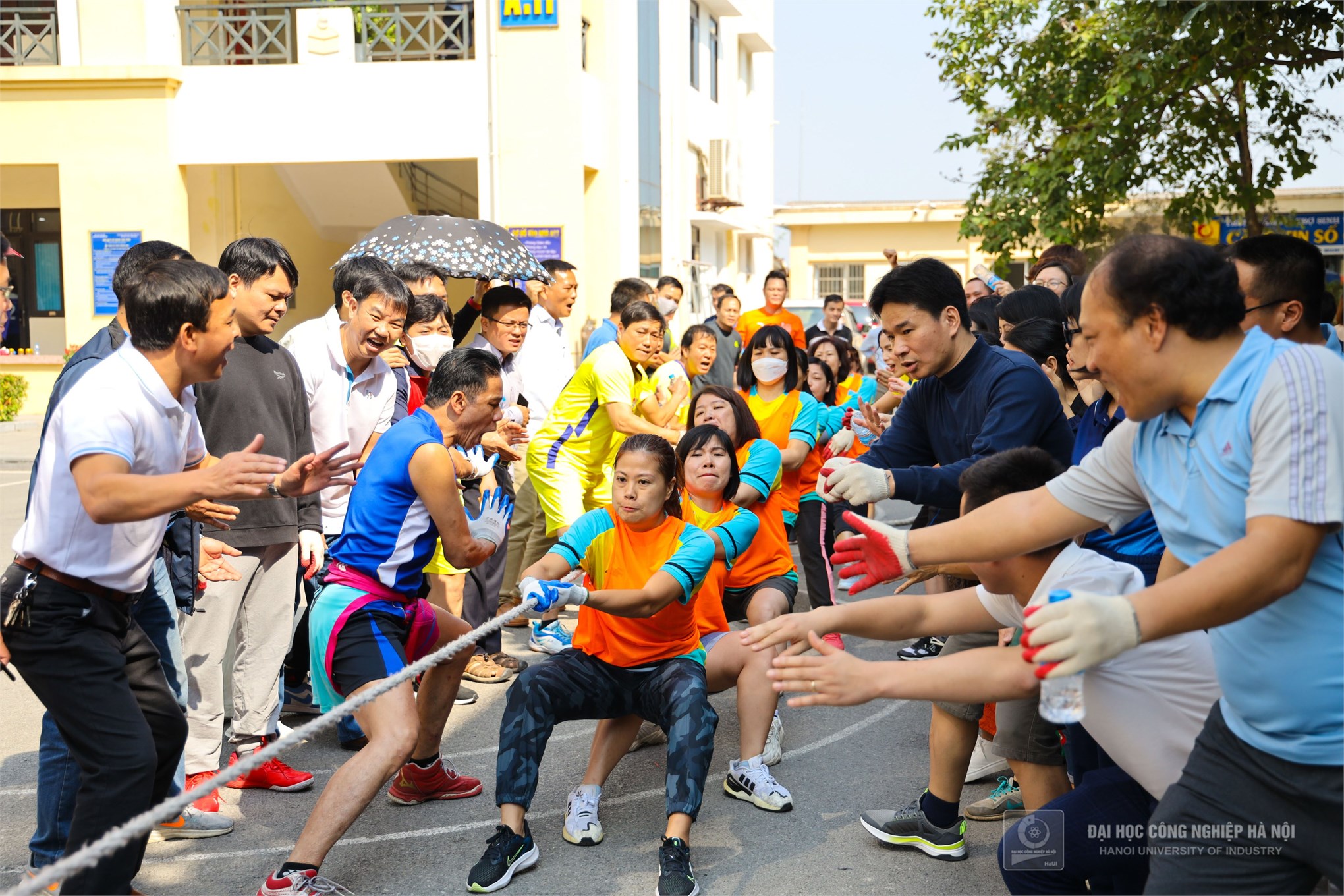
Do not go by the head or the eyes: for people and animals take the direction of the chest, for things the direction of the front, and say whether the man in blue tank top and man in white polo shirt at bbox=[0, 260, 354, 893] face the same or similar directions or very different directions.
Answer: same or similar directions

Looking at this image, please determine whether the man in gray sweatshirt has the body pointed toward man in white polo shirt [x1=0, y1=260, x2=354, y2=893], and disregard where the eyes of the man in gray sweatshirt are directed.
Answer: no

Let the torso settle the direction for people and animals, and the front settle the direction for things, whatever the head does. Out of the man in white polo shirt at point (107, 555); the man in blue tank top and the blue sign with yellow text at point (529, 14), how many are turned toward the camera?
1

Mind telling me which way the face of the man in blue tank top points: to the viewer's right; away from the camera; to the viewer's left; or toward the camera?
to the viewer's right

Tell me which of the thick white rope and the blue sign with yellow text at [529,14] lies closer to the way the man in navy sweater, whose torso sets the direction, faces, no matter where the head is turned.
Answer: the thick white rope

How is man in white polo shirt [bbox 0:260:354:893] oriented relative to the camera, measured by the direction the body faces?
to the viewer's right

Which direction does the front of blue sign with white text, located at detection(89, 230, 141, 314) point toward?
toward the camera

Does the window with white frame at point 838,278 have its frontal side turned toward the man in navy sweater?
yes

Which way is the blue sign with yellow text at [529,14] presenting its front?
toward the camera

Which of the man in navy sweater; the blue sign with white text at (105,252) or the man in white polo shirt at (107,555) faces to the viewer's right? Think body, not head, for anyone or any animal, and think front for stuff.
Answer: the man in white polo shirt

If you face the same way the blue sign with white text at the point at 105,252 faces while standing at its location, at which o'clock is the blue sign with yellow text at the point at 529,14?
the blue sign with yellow text at the point at 529,14 is roughly at 10 o'clock from the blue sign with white text at the point at 105,252.

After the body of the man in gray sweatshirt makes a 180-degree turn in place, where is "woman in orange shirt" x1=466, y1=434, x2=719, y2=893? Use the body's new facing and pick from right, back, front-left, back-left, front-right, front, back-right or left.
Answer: back

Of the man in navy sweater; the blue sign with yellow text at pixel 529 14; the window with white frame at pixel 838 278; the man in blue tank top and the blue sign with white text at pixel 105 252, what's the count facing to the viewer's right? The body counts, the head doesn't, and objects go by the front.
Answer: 1
